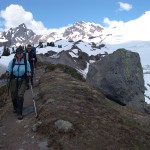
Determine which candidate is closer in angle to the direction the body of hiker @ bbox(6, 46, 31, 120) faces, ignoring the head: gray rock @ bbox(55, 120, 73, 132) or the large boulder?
the gray rock

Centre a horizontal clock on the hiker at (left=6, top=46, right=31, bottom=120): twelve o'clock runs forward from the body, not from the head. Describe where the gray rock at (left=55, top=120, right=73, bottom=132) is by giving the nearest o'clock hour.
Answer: The gray rock is roughly at 11 o'clock from the hiker.

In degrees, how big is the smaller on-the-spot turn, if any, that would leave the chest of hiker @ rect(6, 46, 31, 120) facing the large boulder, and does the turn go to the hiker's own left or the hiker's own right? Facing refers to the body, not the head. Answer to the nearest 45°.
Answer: approximately 135° to the hiker's own left

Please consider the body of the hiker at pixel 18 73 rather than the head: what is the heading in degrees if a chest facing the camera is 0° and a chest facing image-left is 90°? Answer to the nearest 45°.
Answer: approximately 0°
